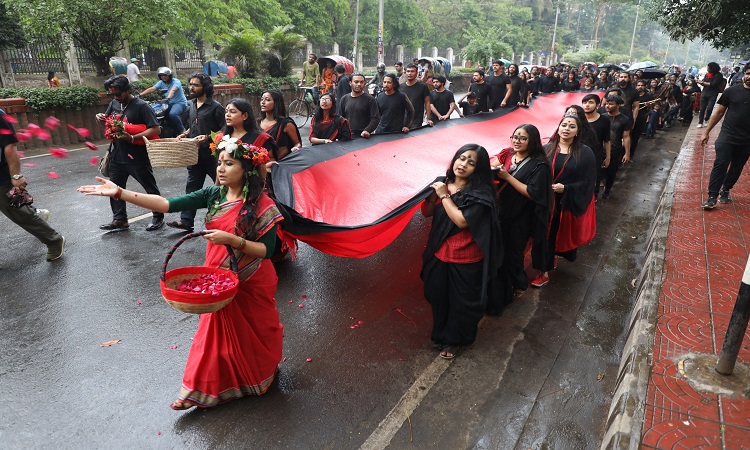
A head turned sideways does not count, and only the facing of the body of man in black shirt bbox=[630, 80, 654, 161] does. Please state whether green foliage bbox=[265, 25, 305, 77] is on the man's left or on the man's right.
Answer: on the man's right

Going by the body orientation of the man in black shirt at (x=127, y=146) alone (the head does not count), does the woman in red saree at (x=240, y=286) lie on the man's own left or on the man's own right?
on the man's own left

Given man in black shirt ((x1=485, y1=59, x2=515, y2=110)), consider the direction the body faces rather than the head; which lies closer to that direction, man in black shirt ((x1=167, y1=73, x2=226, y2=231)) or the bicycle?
the man in black shirt

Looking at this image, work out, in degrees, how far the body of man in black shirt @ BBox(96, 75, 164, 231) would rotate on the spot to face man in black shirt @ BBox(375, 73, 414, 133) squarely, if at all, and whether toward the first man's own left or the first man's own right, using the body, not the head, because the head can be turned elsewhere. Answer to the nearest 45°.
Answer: approximately 135° to the first man's own left

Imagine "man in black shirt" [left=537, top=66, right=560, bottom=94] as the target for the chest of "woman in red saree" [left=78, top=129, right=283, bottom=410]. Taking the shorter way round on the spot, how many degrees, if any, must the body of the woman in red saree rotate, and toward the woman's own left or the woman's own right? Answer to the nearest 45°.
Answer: approximately 180°

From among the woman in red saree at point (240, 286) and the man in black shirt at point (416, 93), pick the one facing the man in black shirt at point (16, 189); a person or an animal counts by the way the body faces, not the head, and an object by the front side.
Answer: the man in black shirt at point (416, 93)

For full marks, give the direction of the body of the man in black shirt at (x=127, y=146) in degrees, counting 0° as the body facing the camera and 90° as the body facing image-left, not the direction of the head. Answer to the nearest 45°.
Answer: approximately 45°

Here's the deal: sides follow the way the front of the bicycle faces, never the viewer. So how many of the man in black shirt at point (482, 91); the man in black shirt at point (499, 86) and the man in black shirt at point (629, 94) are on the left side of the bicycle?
3

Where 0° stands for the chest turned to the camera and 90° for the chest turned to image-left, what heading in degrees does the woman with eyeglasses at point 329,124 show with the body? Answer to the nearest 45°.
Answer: approximately 45°

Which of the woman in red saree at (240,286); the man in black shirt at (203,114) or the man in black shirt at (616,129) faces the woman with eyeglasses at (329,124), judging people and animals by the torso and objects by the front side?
the man in black shirt at (616,129)

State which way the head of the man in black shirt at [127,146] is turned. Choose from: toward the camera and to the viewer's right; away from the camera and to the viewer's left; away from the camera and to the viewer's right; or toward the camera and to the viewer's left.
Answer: toward the camera and to the viewer's left

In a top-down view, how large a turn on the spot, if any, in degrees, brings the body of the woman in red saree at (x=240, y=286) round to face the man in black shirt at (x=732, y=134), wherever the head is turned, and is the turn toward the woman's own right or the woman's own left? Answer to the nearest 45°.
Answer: approximately 135° to the woman's own left

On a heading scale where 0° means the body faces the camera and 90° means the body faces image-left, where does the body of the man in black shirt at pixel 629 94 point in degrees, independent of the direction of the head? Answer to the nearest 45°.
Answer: approximately 45°

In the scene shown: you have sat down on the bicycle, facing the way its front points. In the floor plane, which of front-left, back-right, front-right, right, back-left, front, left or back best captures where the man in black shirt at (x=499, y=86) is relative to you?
left

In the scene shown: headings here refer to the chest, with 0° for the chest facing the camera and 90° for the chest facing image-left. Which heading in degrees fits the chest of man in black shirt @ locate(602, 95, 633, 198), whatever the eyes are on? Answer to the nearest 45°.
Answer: approximately 45°

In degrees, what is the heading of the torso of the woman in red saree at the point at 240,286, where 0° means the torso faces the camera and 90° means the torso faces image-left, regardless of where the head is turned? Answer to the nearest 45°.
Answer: approximately 45°
